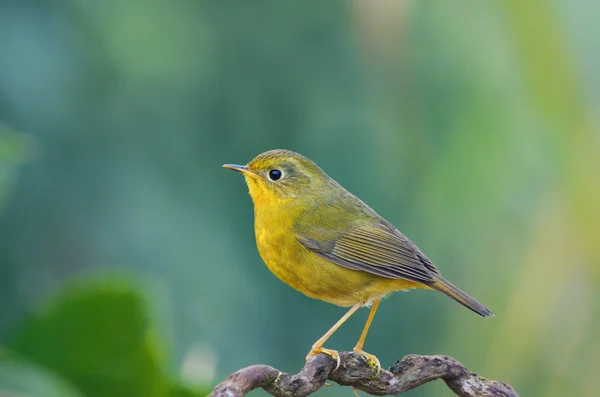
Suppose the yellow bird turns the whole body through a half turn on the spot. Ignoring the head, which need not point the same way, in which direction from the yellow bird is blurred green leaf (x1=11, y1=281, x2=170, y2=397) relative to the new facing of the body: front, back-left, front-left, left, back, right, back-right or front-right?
back-left

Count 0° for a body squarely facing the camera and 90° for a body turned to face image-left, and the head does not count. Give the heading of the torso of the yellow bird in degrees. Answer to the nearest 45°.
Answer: approximately 90°
